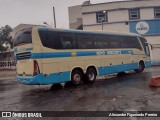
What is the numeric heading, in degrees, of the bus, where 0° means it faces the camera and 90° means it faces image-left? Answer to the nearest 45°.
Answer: approximately 225°

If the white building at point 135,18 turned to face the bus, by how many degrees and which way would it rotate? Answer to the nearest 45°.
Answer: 0° — it already faces it

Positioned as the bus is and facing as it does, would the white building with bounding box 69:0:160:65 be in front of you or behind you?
in front

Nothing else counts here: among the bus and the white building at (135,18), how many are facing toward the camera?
1
